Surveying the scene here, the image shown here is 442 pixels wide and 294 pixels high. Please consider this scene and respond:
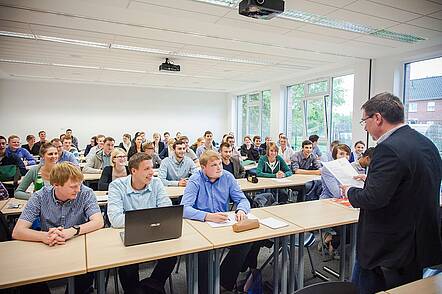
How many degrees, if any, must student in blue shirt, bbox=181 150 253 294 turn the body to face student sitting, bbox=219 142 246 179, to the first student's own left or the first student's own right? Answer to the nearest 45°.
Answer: approximately 135° to the first student's own left

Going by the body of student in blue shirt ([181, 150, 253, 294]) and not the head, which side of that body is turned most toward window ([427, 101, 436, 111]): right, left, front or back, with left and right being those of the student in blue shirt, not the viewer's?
left

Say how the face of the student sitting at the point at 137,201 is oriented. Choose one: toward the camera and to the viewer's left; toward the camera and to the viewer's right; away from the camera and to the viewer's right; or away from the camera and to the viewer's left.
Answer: toward the camera and to the viewer's right

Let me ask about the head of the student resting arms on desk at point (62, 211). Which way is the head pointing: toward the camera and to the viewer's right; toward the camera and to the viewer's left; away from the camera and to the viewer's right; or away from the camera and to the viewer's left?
toward the camera and to the viewer's right

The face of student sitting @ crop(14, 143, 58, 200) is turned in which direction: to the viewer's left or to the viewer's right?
to the viewer's right

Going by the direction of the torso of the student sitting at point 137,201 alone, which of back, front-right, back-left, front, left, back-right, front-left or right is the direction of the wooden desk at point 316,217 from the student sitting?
front-left

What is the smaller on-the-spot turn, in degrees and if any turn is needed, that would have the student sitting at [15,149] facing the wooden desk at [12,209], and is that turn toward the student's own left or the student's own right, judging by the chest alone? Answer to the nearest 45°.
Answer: approximately 45° to the student's own right

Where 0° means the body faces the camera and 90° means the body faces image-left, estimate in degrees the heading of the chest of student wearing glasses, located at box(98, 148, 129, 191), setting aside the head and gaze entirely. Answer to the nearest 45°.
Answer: approximately 315°

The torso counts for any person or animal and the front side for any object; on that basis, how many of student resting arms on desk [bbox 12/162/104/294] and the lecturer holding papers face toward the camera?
1

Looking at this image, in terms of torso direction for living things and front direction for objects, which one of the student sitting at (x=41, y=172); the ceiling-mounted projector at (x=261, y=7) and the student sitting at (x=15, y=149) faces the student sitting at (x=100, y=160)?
the student sitting at (x=15, y=149)

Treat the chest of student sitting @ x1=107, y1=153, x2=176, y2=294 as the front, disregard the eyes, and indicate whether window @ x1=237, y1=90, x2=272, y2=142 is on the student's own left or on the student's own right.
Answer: on the student's own left

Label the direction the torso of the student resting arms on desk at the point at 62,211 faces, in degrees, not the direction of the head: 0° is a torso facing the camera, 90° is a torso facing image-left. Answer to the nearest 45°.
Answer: approximately 0°
